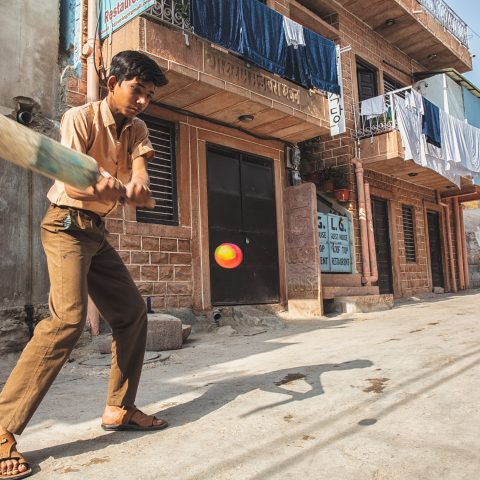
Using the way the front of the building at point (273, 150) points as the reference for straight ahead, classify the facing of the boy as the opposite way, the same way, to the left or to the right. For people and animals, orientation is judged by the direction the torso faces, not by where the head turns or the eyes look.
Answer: the same way

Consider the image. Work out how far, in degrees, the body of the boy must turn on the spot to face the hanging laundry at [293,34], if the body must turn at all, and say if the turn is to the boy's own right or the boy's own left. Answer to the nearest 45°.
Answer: approximately 90° to the boy's own left

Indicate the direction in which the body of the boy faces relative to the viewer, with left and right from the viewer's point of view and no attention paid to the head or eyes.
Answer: facing the viewer and to the right of the viewer

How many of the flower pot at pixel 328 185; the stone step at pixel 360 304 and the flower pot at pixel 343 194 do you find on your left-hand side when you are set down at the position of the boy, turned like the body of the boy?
3

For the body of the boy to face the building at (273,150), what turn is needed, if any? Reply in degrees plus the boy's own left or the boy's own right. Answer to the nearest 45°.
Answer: approximately 90° to the boy's own left

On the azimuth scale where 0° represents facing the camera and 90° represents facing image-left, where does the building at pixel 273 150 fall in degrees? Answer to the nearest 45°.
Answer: approximately 315°

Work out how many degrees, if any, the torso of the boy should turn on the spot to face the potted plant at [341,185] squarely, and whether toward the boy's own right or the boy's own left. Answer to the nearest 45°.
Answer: approximately 90° to the boy's own left

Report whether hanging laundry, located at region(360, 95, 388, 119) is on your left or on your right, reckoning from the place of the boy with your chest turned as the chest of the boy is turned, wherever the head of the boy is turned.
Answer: on your left

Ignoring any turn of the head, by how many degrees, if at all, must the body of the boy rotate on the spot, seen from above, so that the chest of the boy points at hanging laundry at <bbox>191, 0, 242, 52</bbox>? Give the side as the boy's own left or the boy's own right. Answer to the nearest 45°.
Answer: approximately 90° to the boy's own left

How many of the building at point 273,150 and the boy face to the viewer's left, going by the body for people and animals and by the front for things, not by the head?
0
